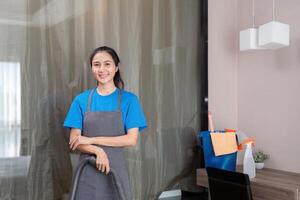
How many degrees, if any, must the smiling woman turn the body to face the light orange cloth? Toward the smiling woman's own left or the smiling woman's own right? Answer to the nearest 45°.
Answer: approximately 135° to the smiling woman's own left

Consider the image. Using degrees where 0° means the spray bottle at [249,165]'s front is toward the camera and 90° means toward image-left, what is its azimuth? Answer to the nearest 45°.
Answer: approximately 90°

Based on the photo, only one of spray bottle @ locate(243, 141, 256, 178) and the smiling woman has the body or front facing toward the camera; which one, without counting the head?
the smiling woman

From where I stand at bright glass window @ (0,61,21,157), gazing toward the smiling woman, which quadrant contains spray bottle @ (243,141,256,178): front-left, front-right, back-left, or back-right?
front-left

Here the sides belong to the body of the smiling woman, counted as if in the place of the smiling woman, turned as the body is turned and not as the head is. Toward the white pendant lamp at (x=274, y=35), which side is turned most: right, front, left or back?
left

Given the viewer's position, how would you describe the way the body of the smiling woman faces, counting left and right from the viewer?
facing the viewer

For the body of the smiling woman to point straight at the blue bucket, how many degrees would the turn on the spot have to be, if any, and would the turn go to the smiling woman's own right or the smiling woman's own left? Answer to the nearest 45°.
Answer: approximately 135° to the smiling woman's own left
